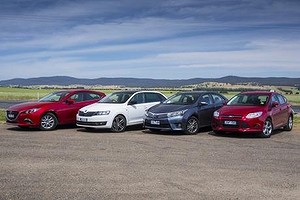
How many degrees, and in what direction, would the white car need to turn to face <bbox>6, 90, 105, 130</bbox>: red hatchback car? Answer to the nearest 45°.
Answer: approximately 45° to its right

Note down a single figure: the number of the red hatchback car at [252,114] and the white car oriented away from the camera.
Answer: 0

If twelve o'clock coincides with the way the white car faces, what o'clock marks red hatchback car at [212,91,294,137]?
The red hatchback car is roughly at 8 o'clock from the white car.

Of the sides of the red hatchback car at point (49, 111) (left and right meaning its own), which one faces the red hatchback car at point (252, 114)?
left

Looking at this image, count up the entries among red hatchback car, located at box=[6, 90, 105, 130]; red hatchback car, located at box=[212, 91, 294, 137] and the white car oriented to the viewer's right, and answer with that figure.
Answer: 0

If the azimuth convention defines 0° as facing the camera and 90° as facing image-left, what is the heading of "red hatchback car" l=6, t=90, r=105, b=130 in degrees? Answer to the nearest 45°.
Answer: approximately 45°

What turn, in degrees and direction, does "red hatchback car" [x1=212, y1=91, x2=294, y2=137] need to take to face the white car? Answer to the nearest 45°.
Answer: approximately 45° to its right

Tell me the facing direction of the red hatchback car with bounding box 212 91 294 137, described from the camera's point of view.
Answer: facing the viewer and to the left of the viewer

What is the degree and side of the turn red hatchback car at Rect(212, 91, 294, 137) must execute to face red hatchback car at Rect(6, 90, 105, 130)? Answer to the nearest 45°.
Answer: approximately 45° to its right
